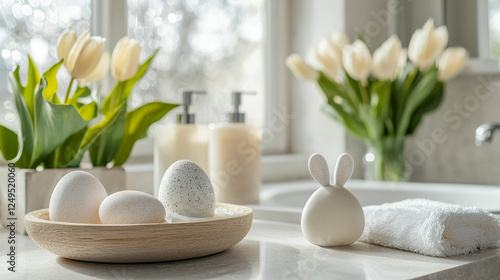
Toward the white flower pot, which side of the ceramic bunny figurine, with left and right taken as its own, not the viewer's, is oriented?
right

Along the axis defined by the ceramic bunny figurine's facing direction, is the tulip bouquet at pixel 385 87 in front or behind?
behind

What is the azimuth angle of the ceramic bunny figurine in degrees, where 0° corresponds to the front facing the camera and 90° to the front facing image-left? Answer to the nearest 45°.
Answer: approximately 0°

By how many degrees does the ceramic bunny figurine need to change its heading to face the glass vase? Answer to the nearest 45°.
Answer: approximately 180°
